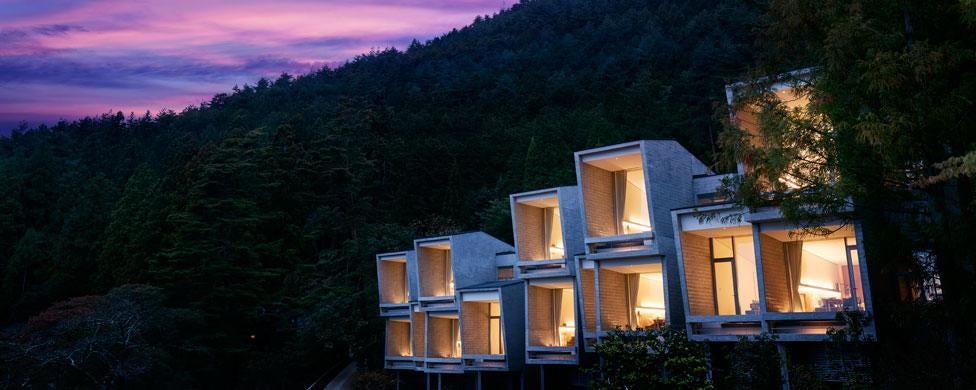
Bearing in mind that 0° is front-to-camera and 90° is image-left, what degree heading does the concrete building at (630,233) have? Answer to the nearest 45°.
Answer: approximately 45°

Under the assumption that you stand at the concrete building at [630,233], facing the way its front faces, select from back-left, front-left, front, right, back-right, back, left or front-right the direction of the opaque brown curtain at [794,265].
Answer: left

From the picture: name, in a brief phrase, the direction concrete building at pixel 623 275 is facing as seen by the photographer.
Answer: facing the viewer and to the left of the viewer

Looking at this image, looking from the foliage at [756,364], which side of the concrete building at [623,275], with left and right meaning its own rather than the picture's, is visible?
left

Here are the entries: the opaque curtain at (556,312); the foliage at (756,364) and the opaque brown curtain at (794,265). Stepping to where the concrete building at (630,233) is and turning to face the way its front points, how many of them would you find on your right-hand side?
1
